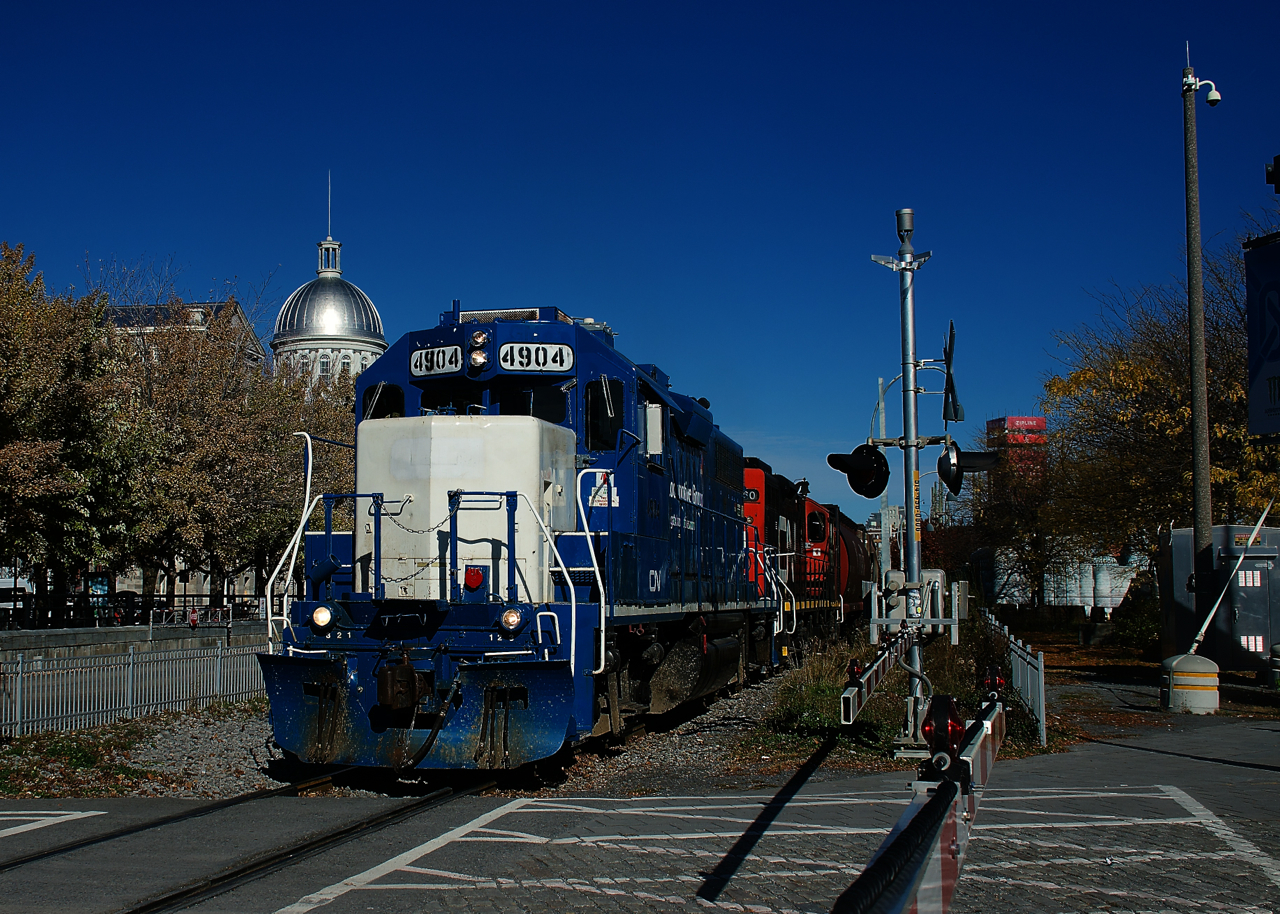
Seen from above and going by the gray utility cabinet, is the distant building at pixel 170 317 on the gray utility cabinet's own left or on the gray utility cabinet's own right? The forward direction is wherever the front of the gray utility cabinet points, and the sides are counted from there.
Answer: on the gray utility cabinet's own right

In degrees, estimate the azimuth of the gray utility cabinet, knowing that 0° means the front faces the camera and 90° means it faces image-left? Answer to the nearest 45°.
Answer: approximately 0°

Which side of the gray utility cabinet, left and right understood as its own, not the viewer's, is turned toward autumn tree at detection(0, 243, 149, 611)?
right

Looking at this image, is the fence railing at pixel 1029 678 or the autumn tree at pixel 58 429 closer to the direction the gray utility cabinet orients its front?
the fence railing

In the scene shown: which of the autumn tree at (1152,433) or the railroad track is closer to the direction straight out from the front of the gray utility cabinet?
the railroad track

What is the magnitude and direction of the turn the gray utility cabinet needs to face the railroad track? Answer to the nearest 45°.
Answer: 0° — it already faces it

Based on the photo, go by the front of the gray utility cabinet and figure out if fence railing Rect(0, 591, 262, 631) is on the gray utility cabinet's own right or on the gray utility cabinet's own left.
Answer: on the gray utility cabinet's own right
